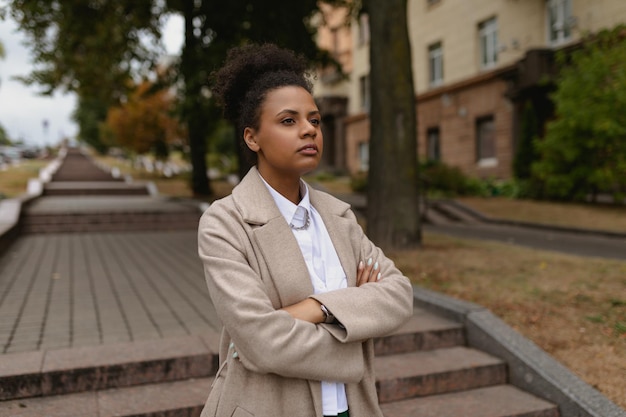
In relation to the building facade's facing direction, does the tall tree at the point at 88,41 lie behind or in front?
in front

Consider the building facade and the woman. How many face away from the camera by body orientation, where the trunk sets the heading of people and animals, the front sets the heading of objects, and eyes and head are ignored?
0

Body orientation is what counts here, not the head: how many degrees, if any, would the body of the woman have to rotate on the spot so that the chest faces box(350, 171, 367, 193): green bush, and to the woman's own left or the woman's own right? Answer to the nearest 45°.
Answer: approximately 135° to the woman's own left

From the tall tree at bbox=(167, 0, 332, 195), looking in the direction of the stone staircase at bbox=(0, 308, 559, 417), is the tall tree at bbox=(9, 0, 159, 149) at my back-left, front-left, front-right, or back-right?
back-right

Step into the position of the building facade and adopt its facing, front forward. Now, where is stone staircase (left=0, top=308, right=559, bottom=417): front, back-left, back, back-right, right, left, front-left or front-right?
front-left

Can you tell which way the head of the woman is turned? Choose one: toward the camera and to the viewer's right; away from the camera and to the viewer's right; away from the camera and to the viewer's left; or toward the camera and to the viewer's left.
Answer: toward the camera and to the viewer's right

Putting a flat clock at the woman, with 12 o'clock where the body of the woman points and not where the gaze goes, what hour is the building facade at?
The building facade is roughly at 8 o'clock from the woman.

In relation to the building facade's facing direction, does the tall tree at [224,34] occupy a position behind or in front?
in front

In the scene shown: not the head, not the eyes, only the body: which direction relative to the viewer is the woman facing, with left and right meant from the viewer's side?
facing the viewer and to the right of the viewer

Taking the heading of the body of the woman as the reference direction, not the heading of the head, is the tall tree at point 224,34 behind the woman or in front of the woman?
behind

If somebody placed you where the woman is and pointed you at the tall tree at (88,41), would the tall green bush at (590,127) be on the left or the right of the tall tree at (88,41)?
right

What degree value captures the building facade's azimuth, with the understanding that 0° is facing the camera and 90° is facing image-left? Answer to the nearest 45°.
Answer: approximately 45°

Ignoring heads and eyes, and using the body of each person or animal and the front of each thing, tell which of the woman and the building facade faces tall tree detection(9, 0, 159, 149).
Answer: the building facade
